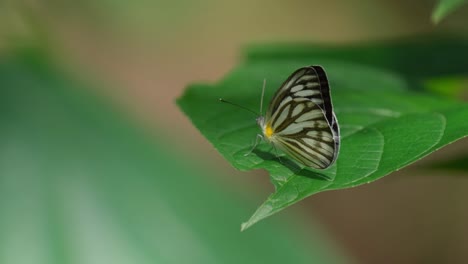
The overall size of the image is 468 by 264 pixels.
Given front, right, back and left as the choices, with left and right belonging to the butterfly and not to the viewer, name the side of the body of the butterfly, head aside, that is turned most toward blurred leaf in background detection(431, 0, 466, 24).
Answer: right

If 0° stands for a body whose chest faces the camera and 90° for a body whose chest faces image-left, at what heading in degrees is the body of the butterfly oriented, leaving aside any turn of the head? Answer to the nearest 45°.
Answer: approximately 90°
